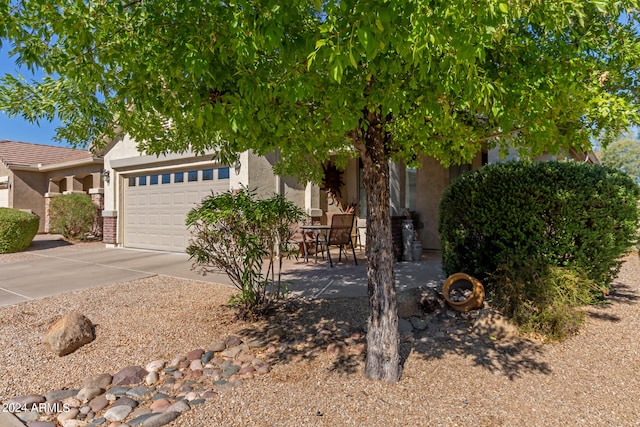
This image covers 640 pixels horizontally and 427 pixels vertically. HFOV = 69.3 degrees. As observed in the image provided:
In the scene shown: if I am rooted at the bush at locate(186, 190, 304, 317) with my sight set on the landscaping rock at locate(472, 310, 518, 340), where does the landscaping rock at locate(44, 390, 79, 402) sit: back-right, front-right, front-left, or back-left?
back-right

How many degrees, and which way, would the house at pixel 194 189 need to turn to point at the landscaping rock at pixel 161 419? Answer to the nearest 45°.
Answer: approximately 45° to its left

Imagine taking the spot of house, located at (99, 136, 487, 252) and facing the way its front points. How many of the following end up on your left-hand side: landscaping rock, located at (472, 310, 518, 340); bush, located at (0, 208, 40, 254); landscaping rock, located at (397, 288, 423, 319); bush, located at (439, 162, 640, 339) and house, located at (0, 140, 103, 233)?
3

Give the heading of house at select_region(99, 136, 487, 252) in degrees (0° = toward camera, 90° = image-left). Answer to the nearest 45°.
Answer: approximately 45°

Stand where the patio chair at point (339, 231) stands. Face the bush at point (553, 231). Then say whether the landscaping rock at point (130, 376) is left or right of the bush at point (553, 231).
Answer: right

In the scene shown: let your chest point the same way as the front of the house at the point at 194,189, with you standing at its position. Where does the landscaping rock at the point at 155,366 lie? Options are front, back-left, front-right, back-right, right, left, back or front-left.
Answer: front-left

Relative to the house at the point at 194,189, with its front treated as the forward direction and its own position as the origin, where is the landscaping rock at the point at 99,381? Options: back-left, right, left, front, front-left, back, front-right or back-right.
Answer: front-left

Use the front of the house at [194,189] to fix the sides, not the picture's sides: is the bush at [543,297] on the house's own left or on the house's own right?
on the house's own left

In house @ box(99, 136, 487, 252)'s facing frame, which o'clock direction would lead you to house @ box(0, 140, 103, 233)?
house @ box(0, 140, 103, 233) is roughly at 3 o'clock from house @ box(99, 136, 487, 252).
